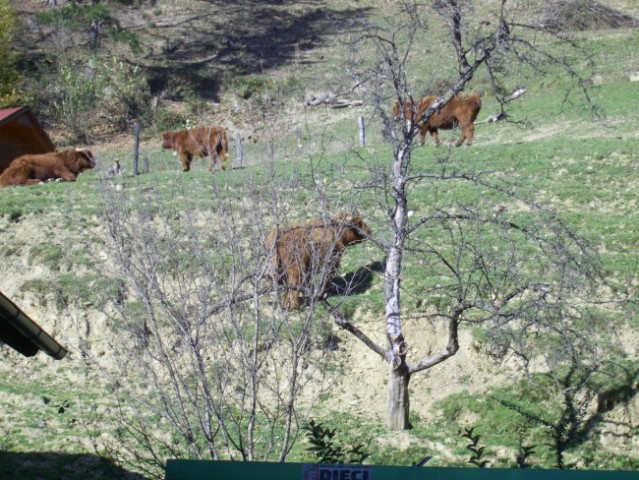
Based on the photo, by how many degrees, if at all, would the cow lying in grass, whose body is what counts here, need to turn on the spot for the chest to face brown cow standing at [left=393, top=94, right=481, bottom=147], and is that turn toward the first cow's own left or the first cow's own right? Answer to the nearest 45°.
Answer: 0° — it already faces it

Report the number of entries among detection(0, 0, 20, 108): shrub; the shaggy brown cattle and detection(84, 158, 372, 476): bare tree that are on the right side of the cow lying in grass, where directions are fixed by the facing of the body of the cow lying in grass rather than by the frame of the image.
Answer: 2

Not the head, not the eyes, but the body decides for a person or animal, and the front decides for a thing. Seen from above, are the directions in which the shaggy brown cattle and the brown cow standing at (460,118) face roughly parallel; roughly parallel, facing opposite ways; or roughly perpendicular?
roughly parallel, facing opposite ways

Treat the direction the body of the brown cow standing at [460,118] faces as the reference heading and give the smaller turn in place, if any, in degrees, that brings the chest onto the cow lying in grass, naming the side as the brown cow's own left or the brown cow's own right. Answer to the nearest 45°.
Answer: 0° — it already faces it

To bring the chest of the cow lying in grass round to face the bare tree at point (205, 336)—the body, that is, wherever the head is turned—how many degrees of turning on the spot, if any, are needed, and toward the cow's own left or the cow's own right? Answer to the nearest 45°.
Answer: approximately 90° to the cow's own right

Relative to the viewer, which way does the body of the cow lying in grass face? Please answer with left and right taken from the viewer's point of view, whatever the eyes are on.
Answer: facing to the right of the viewer

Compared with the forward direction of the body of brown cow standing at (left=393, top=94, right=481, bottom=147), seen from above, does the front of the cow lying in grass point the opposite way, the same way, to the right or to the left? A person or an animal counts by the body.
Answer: the opposite way

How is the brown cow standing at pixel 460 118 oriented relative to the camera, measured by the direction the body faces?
to the viewer's left

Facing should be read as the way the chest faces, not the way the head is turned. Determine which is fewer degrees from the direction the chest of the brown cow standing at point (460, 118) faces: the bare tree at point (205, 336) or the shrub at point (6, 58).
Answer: the shrub

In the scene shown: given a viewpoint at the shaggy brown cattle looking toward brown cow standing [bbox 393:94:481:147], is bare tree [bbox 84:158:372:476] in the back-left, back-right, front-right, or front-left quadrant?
back-left

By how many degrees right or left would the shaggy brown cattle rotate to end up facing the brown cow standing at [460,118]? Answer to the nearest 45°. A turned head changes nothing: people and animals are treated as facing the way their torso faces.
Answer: approximately 90° to its left

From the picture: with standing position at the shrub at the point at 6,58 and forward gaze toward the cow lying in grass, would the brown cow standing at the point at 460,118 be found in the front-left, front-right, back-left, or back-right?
front-left

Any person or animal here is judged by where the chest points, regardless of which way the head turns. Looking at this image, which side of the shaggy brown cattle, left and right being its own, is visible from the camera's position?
right
